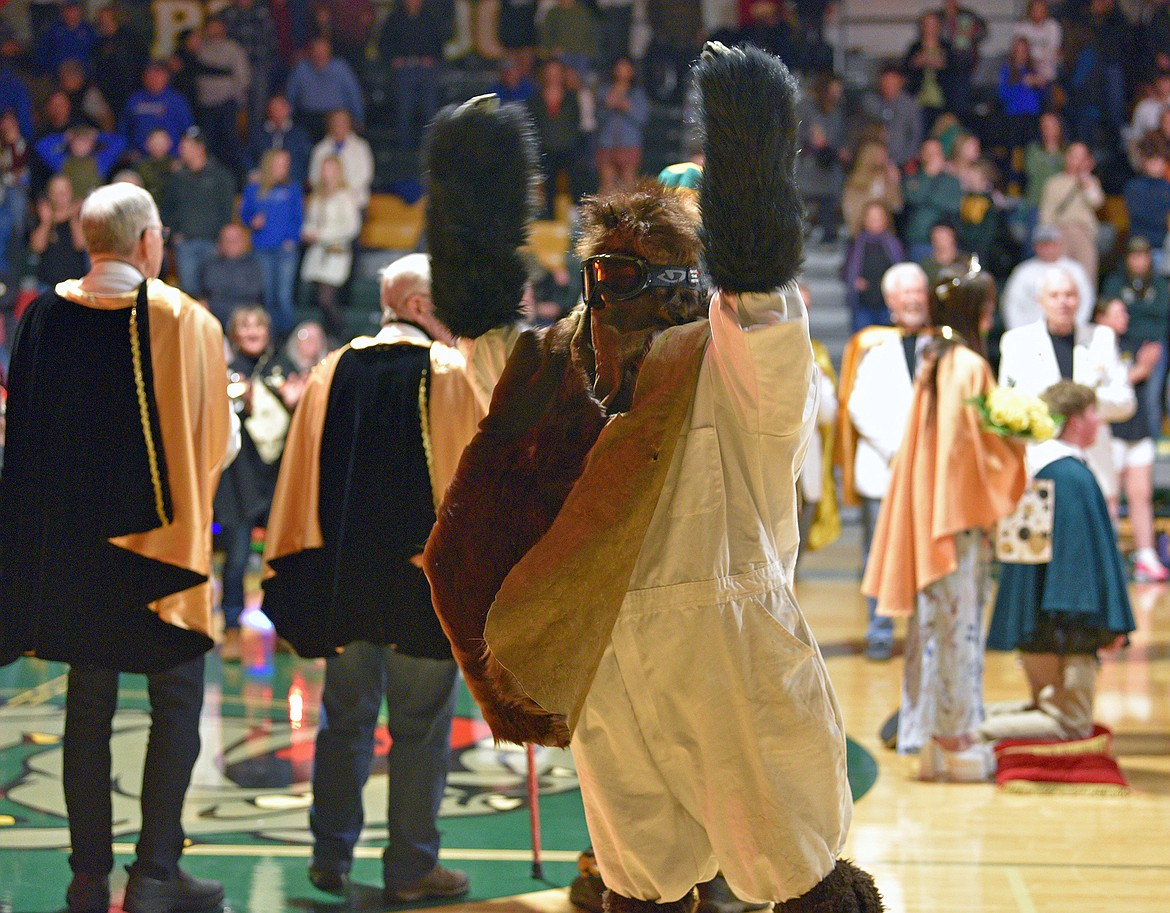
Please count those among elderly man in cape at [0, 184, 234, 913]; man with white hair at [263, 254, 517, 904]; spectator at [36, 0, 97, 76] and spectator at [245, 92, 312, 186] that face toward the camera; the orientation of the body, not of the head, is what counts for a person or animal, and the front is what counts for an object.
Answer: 2

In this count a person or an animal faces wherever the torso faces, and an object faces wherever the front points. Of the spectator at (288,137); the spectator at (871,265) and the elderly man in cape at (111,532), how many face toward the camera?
2

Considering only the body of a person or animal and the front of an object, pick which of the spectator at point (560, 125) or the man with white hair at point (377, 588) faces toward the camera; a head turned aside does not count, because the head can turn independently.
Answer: the spectator

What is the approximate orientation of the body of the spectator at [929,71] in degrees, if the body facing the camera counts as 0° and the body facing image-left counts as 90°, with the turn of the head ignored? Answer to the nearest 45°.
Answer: approximately 0°

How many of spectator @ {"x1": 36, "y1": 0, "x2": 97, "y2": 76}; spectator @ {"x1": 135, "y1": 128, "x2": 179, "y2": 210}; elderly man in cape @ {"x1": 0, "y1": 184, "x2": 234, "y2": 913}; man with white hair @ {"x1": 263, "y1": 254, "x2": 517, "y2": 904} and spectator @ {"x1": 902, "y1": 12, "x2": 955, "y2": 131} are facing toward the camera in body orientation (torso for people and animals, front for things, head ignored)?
3

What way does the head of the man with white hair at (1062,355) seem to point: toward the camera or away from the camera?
toward the camera

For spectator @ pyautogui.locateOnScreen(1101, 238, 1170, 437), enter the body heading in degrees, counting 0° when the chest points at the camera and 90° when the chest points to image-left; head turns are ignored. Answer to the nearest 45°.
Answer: approximately 0°

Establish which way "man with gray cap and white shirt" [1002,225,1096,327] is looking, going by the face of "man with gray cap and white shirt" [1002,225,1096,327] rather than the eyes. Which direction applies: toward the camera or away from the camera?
toward the camera

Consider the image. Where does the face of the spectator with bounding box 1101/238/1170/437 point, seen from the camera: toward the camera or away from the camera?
toward the camera

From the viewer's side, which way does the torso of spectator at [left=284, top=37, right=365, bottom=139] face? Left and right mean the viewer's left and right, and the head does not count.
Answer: facing the viewer

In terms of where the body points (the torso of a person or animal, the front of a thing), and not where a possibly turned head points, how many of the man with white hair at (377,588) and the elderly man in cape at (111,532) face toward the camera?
0

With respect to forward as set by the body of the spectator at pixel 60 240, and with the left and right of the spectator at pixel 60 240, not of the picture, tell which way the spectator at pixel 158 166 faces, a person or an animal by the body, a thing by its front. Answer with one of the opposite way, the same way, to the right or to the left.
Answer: the same way

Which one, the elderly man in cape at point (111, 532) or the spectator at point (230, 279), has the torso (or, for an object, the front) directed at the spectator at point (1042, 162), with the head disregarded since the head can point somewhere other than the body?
the elderly man in cape

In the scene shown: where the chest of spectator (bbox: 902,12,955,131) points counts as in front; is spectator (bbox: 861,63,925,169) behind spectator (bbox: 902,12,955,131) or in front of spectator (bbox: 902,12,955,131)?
in front

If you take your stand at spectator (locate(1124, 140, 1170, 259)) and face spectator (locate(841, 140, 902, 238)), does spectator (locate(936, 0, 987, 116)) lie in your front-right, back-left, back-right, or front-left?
front-right

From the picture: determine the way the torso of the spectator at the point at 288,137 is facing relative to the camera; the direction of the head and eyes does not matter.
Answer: toward the camera

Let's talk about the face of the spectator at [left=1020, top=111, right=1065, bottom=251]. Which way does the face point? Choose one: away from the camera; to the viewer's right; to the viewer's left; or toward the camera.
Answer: toward the camera

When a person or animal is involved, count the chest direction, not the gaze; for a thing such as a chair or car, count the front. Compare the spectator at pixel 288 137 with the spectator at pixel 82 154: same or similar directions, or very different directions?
same or similar directions

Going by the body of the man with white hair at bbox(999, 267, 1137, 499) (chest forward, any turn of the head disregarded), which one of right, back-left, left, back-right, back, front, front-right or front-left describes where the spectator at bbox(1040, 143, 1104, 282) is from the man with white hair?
back

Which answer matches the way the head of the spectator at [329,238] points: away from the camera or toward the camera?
toward the camera

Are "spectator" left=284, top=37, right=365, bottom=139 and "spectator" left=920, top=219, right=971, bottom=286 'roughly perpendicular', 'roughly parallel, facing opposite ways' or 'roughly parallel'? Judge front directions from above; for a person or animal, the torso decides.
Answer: roughly parallel

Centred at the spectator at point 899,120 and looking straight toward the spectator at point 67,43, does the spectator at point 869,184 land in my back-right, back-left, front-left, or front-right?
front-left

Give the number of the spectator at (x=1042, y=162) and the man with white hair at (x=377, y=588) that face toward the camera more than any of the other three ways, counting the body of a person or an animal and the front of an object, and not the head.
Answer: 1
